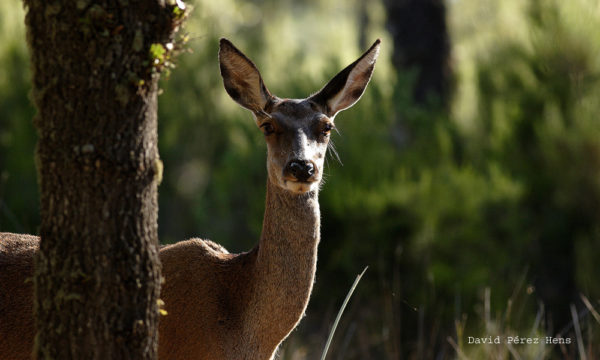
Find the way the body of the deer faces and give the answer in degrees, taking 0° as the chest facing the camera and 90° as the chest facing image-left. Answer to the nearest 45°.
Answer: approximately 270°

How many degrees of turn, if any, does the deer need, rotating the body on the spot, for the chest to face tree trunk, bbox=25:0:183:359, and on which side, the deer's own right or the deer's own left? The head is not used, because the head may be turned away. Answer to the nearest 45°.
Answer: approximately 135° to the deer's own right

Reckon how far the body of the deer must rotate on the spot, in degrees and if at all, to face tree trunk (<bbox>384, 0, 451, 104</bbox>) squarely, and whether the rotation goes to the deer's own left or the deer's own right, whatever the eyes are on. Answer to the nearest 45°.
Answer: approximately 45° to the deer's own left
